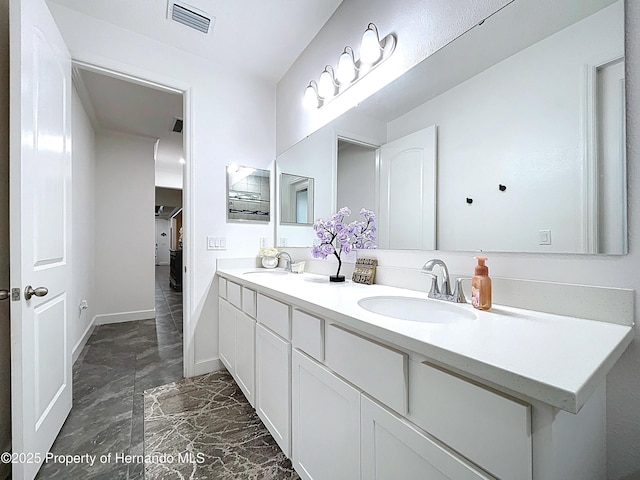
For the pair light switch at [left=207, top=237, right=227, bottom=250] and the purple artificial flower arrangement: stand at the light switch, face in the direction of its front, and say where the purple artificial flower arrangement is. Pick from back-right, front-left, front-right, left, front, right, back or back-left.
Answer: front-left

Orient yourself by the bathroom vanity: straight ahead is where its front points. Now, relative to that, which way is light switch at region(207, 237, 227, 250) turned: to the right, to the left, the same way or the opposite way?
to the left

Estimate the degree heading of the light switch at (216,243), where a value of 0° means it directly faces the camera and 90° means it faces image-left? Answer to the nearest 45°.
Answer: approximately 0°

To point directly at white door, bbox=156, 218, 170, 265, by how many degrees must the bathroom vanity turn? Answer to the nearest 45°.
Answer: approximately 90° to its right

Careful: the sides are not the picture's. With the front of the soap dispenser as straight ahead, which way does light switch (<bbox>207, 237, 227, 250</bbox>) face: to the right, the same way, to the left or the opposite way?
to the left

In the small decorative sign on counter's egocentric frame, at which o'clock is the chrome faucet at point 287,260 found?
The chrome faucet is roughly at 3 o'clock from the small decorative sign on counter.

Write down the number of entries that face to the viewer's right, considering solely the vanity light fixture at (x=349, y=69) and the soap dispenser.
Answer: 0

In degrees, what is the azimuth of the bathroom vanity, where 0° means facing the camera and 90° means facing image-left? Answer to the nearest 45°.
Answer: approximately 45°

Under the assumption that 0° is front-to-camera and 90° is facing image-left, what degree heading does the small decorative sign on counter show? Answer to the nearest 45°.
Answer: approximately 45°

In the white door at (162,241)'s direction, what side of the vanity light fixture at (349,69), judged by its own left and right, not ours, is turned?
right
